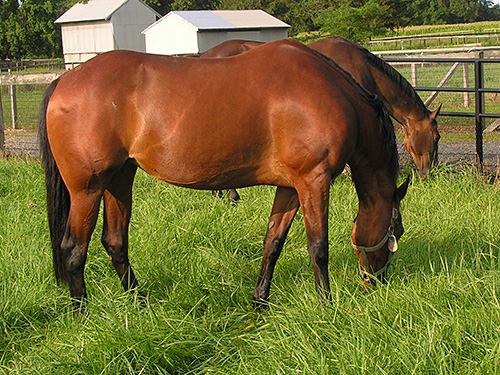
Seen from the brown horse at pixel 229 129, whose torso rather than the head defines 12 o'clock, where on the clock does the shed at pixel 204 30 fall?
The shed is roughly at 9 o'clock from the brown horse.

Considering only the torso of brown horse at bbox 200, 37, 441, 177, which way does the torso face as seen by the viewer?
to the viewer's right

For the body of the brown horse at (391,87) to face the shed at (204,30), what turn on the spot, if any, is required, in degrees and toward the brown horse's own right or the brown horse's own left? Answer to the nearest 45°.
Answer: approximately 90° to the brown horse's own left

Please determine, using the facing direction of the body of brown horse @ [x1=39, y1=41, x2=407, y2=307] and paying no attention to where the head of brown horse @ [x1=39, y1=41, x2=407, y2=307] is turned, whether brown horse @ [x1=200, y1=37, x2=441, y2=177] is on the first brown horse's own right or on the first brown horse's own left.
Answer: on the first brown horse's own left

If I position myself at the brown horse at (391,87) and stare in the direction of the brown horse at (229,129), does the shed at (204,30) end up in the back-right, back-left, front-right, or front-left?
back-right

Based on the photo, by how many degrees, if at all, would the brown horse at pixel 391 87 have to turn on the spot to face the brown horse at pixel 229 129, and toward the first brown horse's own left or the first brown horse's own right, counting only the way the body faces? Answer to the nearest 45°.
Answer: approximately 90° to the first brown horse's own right

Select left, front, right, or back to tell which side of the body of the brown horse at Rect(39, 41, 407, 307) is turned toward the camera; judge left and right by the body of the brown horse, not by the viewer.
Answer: right

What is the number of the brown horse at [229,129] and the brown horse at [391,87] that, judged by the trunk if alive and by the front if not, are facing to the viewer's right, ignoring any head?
2

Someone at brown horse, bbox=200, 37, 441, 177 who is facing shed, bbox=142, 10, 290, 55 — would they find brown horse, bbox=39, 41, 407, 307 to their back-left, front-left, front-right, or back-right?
back-left
